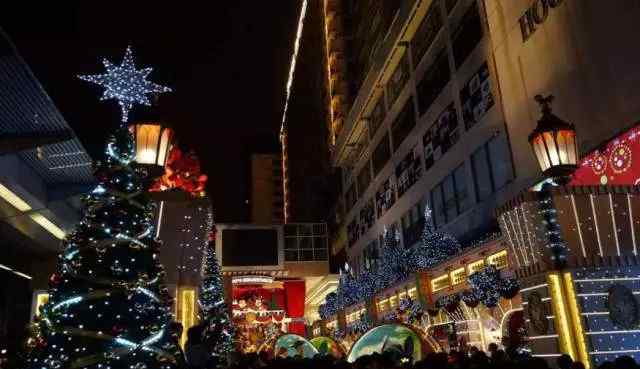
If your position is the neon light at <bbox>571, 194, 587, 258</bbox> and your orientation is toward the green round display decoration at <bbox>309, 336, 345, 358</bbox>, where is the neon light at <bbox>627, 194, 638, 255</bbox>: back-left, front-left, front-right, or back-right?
back-right

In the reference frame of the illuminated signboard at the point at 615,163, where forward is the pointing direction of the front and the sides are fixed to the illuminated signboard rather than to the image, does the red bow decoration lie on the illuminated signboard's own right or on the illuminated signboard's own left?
on the illuminated signboard's own right

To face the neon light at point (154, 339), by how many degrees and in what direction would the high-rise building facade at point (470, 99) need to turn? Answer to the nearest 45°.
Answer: approximately 45° to its left

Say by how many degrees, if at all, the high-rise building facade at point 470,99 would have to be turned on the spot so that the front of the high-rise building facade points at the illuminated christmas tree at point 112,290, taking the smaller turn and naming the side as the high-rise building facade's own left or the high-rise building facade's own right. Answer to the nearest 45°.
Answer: approximately 45° to the high-rise building facade's own left

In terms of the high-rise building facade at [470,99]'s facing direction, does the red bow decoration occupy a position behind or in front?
in front
